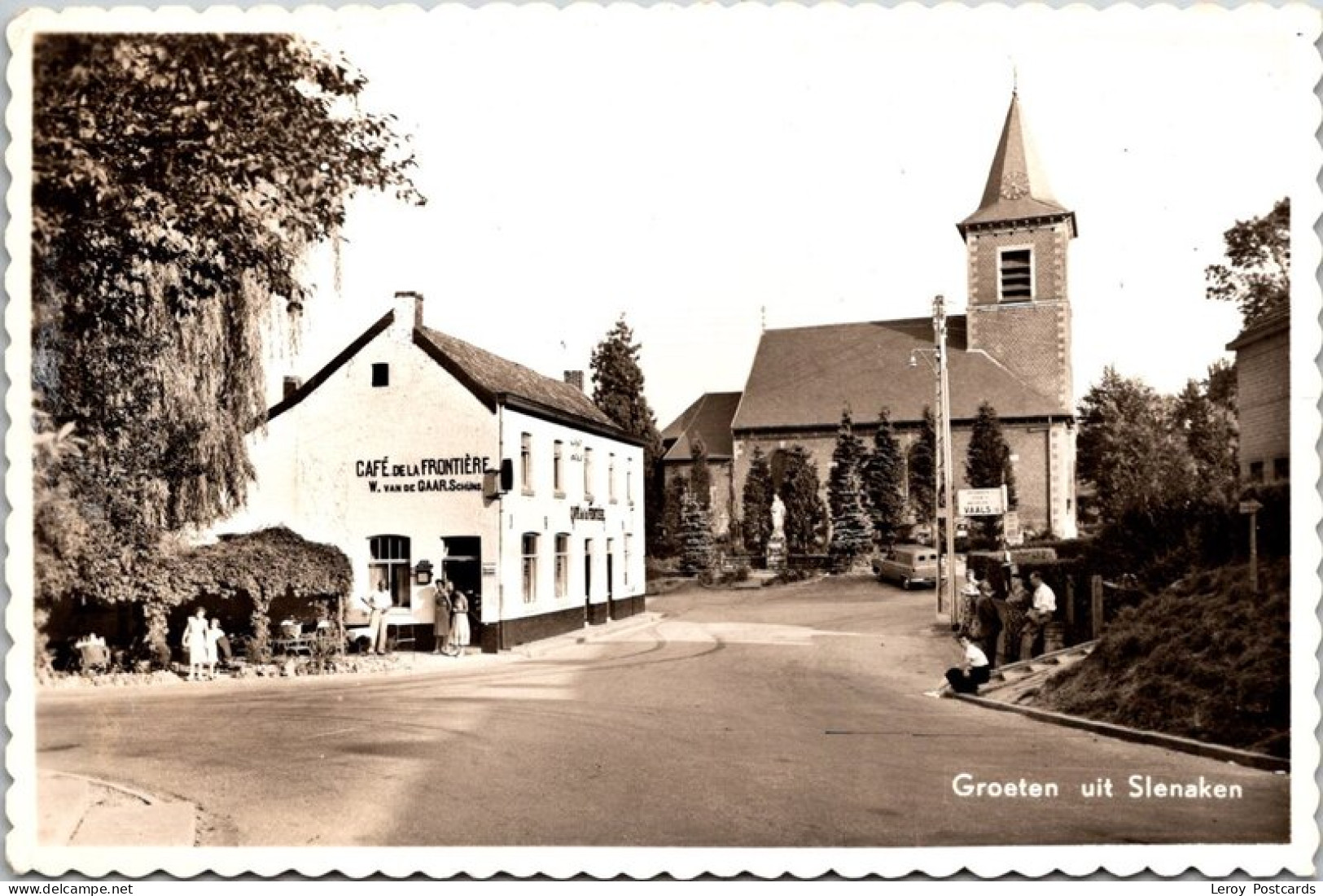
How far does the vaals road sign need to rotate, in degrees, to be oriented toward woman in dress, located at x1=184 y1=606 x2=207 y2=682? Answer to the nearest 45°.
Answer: approximately 45° to its right

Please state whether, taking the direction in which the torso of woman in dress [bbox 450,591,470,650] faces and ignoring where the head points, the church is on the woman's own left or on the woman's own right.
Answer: on the woman's own left

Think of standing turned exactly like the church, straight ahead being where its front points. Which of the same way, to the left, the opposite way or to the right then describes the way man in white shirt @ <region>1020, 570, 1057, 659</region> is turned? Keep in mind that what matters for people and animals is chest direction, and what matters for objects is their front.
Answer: the opposite way

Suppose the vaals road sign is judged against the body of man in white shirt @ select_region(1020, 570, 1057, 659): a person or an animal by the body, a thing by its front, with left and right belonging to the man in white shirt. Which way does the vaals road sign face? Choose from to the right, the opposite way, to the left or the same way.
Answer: to the left

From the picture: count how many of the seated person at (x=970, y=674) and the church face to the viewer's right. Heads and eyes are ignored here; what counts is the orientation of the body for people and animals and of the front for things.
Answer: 1

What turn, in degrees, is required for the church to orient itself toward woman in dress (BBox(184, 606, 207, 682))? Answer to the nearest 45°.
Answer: approximately 135° to its right

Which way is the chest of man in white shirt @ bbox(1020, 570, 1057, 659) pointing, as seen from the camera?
to the viewer's left

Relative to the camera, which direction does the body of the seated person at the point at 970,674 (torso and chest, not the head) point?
to the viewer's left

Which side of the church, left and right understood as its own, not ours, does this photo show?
right

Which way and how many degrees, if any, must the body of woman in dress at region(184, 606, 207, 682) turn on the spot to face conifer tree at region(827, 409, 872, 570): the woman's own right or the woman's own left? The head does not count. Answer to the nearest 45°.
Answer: approximately 135° to the woman's own left
